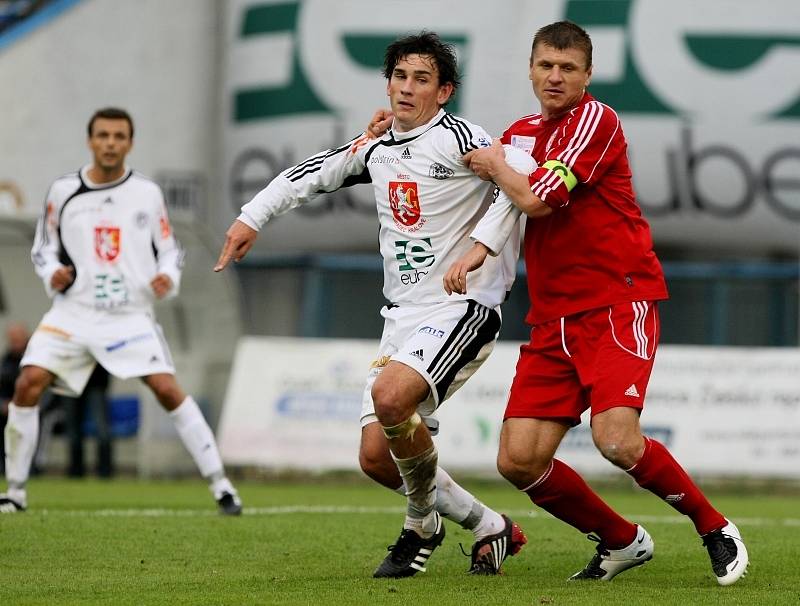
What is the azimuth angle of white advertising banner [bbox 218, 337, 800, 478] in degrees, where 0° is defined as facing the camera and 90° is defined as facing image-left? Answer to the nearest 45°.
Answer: approximately 0°

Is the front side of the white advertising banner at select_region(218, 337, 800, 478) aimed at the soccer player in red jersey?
yes

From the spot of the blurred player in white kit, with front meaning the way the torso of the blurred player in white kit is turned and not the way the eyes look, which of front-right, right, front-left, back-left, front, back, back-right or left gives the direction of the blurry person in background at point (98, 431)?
back

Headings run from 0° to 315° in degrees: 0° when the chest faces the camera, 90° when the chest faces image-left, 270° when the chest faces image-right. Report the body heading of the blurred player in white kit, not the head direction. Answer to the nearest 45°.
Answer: approximately 0°

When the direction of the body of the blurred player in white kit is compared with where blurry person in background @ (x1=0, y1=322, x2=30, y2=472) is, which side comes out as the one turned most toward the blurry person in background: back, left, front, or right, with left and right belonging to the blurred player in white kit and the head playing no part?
back

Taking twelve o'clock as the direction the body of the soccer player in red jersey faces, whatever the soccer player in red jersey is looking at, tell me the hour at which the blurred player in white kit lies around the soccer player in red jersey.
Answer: The blurred player in white kit is roughly at 3 o'clock from the soccer player in red jersey.

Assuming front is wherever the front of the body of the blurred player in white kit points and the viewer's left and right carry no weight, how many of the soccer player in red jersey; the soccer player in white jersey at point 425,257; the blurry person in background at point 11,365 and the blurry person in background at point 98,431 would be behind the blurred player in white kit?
2

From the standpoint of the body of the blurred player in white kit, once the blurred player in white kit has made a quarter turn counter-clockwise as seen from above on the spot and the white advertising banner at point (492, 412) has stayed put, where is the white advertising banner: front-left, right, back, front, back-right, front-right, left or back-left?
front-left

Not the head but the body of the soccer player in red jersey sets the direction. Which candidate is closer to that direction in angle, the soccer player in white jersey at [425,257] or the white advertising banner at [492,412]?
the soccer player in white jersey

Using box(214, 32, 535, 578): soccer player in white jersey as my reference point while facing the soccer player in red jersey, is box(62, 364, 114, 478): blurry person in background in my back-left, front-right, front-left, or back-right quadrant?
back-left
